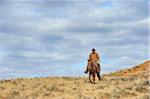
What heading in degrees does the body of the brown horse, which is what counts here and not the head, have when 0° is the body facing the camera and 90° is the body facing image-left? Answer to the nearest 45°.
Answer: approximately 45°
